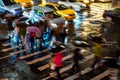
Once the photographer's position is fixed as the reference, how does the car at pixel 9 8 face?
facing the viewer and to the right of the viewer

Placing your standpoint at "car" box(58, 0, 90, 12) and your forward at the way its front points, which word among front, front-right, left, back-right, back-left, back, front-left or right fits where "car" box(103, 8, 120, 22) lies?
front

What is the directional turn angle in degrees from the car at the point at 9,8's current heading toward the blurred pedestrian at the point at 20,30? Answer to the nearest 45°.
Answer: approximately 45° to its right

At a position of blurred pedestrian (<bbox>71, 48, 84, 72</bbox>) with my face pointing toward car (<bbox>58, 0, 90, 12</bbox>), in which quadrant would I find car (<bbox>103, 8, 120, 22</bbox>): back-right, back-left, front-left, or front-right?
front-right

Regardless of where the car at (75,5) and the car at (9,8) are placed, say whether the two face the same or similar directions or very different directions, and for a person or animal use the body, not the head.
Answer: same or similar directions

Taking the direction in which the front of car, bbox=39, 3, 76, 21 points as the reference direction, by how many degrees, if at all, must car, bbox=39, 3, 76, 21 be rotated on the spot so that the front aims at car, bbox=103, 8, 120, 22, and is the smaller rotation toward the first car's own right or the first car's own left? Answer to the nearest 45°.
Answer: approximately 45° to the first car's own left

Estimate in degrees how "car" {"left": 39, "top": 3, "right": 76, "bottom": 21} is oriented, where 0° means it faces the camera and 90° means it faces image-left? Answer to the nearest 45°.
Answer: approximately 315°

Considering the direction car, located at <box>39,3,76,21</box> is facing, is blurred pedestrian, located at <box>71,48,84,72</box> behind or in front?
in front

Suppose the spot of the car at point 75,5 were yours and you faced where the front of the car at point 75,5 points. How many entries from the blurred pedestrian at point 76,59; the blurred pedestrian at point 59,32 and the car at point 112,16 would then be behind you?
0
